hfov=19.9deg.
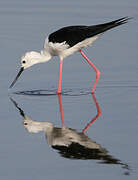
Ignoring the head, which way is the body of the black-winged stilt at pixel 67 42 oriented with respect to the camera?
to the viewer's left
